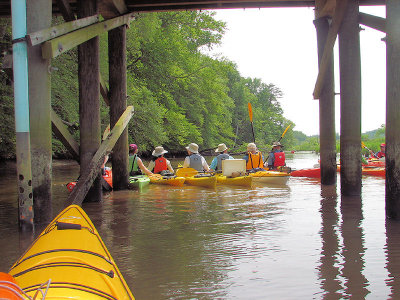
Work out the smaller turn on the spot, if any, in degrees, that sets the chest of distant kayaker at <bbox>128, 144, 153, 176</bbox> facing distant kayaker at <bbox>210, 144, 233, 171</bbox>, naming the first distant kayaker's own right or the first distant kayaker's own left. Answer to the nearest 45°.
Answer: approximately 45° to the first distant kayaker's own right

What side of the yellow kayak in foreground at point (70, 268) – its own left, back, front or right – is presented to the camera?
back

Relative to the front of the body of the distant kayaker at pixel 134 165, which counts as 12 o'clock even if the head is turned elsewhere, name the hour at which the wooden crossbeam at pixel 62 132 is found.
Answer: The wooden crossbeam is roughly at 5 o'clock from the distant kayaker.

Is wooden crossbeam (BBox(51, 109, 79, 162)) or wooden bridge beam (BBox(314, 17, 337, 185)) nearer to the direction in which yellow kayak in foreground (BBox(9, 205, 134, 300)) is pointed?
the wooden crossbeam

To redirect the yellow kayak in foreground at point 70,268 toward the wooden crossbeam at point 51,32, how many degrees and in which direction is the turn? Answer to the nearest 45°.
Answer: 0° — it already faces it

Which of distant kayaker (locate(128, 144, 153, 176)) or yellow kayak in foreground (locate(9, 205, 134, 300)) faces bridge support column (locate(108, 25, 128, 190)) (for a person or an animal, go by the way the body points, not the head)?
the yellow kayak in foreground

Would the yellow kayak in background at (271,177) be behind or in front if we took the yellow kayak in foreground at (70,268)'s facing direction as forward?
in front

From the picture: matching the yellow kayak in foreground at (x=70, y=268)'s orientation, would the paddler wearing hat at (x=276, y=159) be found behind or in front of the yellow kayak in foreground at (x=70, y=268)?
in front

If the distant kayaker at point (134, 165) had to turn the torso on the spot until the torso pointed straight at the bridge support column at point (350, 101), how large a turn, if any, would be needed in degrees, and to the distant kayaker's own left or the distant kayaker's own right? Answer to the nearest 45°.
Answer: approximately 90° to the distant kayaker's own right

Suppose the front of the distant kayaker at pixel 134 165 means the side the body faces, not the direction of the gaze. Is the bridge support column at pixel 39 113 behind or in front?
behind

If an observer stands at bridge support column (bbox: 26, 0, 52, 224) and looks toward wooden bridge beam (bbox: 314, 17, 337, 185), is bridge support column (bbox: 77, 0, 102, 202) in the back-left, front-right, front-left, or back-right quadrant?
front-left

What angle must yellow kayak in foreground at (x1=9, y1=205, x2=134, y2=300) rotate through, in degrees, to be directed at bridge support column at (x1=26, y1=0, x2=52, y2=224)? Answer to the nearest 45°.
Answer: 0° — it already faces it

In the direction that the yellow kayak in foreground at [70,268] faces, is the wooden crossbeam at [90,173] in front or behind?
in front

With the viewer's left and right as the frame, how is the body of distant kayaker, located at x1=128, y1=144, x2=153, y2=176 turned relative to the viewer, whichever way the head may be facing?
facing away from the viewer and to the right of the viewer

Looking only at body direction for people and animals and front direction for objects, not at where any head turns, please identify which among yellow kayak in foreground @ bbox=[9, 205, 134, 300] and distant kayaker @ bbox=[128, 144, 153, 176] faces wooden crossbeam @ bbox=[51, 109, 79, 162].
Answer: the yellow kayak in foreground

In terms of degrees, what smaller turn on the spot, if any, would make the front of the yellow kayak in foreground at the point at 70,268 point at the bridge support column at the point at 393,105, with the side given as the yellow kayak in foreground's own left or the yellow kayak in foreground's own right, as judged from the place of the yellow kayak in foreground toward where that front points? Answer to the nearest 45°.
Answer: approximately 45° to the yellow kayak in foreground's own right

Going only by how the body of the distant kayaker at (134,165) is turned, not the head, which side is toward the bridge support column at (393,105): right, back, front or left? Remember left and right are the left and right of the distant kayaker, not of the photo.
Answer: back
